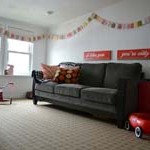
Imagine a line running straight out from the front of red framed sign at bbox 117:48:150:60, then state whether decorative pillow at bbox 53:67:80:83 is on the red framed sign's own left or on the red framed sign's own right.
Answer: on the red framed sign's own right

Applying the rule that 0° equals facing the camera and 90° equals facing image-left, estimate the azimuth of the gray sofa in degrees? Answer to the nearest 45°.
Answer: approximately 45°

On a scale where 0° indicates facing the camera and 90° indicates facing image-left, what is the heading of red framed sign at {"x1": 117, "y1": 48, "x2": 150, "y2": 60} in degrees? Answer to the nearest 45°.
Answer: approximately 45°

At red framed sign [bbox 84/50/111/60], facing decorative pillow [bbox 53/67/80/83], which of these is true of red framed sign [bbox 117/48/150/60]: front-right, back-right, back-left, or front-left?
back-left

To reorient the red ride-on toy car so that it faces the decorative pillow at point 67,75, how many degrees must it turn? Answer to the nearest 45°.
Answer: approximately 90° to its right

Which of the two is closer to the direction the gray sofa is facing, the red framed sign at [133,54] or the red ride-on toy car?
the red ride-on toy car
